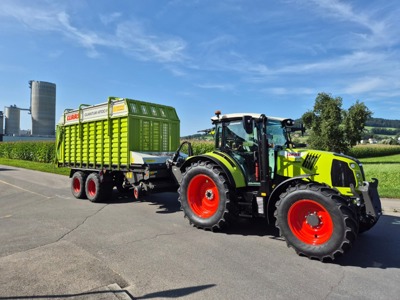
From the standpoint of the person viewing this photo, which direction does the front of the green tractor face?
facing the viewer and to the right of the viewer

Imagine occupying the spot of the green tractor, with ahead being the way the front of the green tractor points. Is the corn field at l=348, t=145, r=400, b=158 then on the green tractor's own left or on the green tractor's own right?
on the green tractor's own left

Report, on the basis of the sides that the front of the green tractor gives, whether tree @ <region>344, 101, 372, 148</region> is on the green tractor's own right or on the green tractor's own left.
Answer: on the green tractor's own left

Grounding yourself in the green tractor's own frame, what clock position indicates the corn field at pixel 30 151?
The corn field is roughly at 6 o'clock from the green tractor.

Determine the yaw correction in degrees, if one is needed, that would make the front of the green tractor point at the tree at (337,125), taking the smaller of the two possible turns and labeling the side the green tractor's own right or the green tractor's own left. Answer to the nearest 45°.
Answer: approximately 135° to the green tractor's own left
